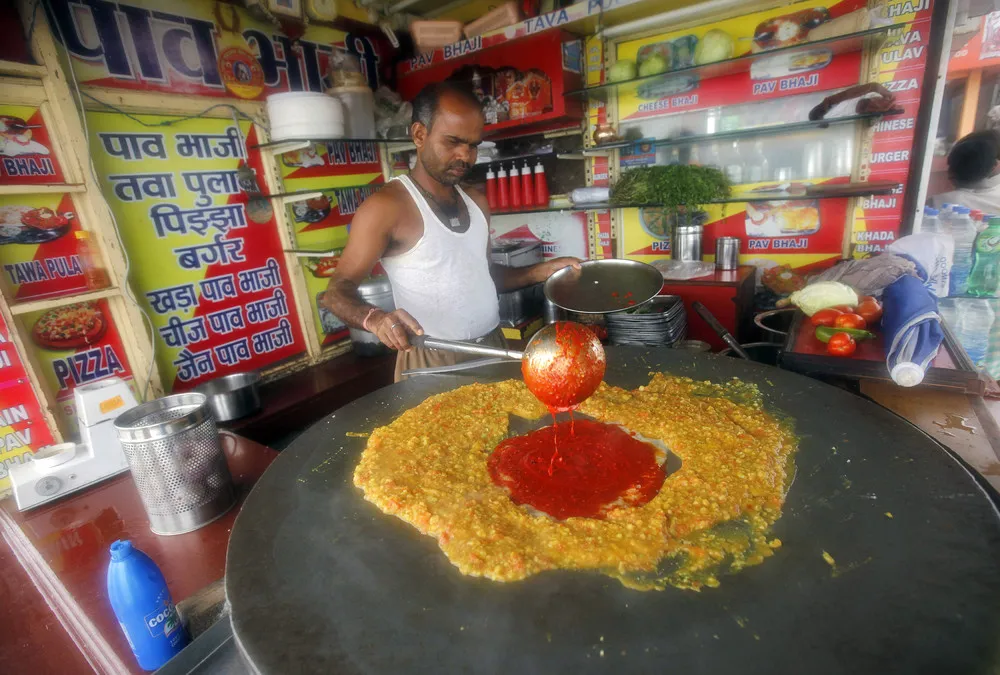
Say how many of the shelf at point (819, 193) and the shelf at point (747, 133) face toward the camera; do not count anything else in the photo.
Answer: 2

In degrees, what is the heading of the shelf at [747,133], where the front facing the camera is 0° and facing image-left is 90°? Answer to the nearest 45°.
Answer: approximately 0°

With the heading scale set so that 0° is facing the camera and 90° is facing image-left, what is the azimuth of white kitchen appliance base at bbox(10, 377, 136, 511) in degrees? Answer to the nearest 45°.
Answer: approximately 315°

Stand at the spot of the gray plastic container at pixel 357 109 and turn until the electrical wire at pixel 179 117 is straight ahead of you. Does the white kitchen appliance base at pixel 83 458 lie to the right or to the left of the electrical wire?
left

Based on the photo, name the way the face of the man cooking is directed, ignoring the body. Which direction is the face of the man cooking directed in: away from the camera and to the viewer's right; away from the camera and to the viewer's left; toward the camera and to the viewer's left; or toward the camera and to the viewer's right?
toward the camera and to the viewer's right

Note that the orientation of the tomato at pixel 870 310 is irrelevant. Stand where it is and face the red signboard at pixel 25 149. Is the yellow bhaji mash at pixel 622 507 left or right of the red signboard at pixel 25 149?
left

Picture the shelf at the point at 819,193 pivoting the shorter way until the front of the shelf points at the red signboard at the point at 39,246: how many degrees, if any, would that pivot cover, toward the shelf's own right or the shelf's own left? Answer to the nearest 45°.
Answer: approximately 45° to the shelf's own right
